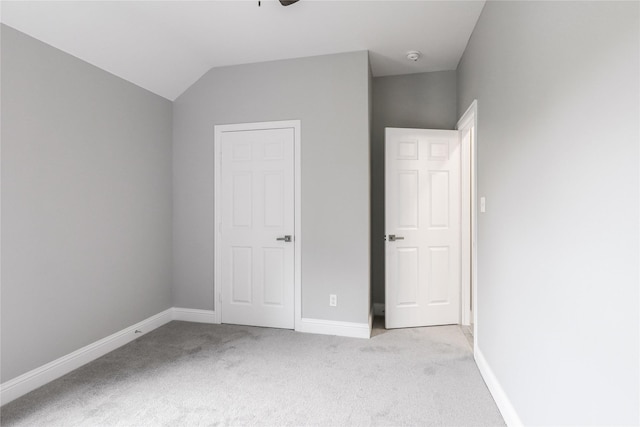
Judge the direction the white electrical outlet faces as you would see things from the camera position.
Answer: facing the viewer

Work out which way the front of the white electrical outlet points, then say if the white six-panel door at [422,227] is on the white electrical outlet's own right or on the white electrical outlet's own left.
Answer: on the white electrical outlet's own left

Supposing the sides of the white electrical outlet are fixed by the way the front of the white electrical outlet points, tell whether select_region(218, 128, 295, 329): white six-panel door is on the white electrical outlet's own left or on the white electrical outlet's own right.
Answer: on the white electrical outlet's own right
